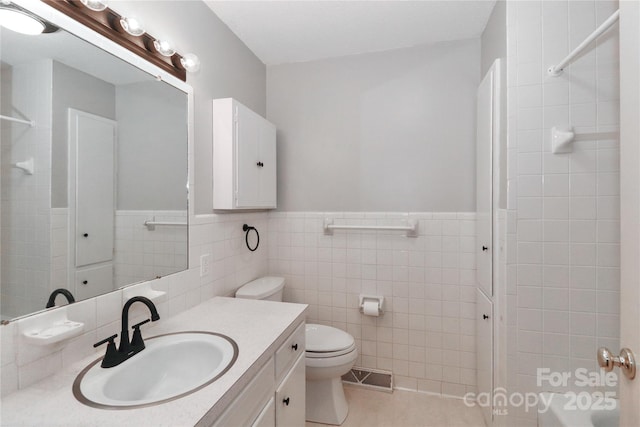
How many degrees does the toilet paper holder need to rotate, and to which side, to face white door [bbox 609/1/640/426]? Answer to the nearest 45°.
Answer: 0° — it already faces it

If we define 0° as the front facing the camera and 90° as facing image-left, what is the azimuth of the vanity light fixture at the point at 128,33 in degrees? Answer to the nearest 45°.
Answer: approximately 315°

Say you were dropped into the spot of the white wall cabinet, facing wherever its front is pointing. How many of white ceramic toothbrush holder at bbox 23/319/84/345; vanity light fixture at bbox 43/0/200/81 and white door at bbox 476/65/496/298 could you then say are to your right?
2

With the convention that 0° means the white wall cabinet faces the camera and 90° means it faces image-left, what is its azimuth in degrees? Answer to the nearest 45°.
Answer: approximately 315°

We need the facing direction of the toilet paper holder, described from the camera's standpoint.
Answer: facing the viewer

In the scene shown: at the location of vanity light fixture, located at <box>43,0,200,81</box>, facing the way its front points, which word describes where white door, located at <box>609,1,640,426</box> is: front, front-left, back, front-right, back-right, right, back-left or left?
front

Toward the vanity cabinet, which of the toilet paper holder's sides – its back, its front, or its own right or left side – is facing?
front

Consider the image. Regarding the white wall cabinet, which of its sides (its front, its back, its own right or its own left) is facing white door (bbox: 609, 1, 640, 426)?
front

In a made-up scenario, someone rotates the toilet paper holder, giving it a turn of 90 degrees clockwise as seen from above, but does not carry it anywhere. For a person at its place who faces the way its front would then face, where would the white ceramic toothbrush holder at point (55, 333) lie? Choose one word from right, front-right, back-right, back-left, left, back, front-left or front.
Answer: front-left

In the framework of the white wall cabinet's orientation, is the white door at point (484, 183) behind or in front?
in front
